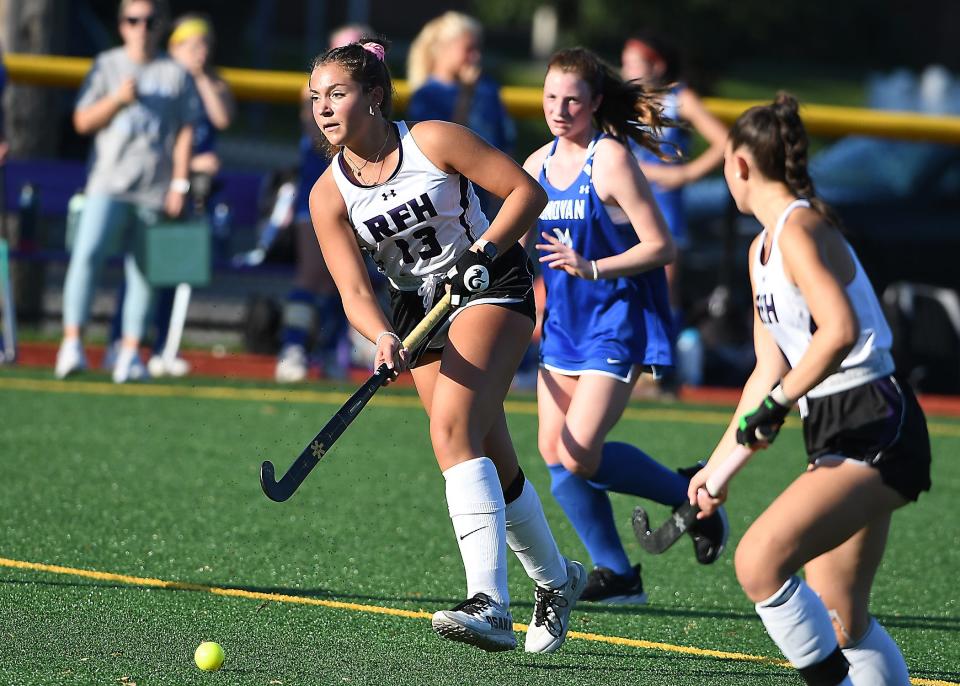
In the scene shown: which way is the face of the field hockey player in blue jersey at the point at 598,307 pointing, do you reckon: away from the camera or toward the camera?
toward the camera

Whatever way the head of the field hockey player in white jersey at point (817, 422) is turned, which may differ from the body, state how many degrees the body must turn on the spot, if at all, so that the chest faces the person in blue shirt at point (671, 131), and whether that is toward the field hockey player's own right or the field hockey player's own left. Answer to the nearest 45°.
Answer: approximately 90° to the field hockey player's own right

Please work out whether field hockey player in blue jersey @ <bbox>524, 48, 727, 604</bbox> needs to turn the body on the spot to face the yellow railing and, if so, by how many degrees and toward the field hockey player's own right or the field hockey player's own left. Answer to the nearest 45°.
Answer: approximately 135° to the field hockey player's own right

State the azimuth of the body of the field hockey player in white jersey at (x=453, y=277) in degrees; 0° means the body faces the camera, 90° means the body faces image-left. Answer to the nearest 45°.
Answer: approximately 45°

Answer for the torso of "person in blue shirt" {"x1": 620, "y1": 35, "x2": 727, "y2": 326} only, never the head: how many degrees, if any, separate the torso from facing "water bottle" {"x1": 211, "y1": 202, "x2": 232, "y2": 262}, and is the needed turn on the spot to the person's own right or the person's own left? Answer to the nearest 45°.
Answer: approximately 45° to the person's own right

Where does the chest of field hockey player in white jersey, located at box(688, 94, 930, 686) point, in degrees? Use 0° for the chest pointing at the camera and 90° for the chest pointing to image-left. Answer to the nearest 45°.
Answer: approximately 90°

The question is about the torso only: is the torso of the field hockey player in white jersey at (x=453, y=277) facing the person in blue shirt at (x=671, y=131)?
no
